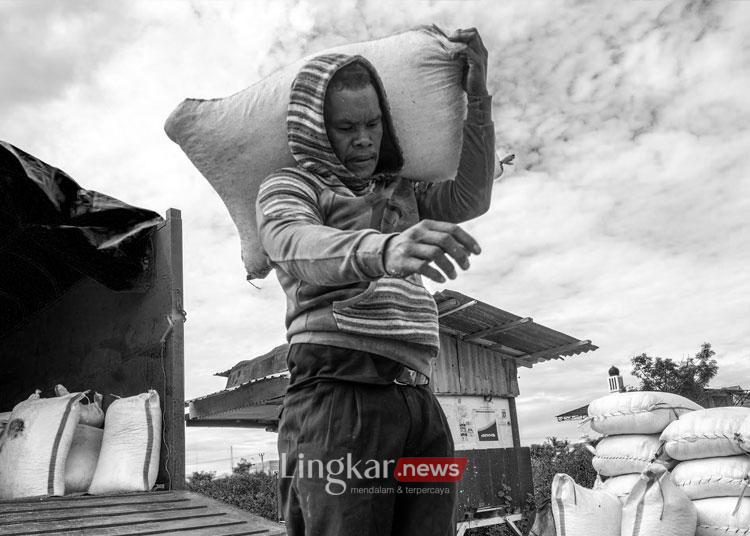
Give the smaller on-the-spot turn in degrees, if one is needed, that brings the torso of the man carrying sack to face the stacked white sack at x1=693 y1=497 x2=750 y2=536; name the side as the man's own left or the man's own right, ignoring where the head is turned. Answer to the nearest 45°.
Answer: approximately 90° to the man's own left

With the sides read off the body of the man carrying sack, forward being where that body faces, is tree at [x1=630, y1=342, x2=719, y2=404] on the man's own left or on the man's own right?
on the man's own left

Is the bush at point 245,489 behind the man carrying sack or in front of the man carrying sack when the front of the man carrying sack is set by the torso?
behind

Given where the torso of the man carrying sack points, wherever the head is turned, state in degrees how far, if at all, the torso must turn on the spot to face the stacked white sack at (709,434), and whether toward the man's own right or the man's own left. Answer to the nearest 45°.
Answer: approximately 90° to the man's own left

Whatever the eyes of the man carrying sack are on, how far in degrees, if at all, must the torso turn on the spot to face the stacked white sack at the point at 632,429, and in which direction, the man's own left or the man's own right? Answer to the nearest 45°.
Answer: approximately 90° to the man's own left

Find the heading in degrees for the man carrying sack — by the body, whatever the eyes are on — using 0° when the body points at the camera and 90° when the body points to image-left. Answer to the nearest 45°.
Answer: approximately 315°

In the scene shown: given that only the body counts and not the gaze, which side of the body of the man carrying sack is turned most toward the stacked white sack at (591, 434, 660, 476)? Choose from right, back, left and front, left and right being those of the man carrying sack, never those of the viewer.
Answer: left
